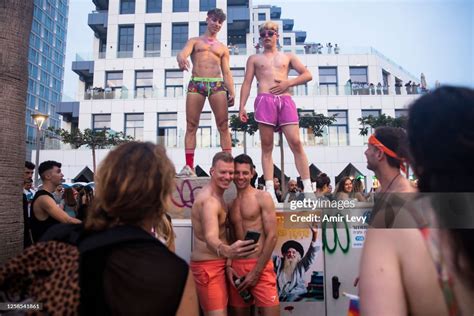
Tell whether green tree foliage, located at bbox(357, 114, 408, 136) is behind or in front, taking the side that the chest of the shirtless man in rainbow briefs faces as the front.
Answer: behind

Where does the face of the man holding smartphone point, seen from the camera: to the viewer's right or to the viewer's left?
to the viewer's right

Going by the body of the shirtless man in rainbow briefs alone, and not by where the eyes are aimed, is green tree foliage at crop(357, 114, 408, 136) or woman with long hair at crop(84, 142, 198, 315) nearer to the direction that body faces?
the woman with long hair

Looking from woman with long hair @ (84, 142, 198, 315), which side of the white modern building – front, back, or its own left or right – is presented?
front

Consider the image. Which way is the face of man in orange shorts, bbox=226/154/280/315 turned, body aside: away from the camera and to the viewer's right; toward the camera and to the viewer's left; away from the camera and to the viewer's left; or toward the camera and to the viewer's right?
toward the camera and to the viewer's left

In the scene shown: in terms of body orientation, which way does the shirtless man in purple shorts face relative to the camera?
toward the camera

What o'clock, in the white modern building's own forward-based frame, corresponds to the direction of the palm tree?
The palm tree is roughly at 12 o'clock from the white modern building.

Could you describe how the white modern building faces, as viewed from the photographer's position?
facing the viewer

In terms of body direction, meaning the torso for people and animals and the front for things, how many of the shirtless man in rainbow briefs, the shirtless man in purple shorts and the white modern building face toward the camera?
3

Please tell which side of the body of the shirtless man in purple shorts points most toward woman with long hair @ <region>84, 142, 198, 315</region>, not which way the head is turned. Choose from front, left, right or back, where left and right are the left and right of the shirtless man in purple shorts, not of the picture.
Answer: front
